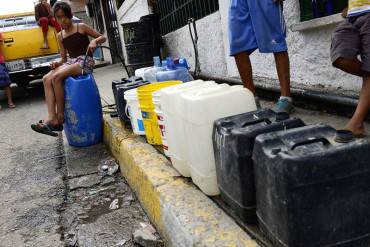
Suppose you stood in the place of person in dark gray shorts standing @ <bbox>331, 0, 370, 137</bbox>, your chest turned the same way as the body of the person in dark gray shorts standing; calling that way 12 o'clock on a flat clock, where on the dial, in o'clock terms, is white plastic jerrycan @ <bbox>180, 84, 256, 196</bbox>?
The white plastic jerrycan is roughly at 12 o'clock from the person in dark gray shorts standing.

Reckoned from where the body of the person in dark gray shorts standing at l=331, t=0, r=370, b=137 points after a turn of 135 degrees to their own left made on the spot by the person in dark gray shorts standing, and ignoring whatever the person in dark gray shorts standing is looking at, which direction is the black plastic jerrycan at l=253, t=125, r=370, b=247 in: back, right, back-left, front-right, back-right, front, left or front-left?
right

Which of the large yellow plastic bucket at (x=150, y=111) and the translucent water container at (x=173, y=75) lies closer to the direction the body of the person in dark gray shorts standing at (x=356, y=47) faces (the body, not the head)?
the large yellow plastic bucket

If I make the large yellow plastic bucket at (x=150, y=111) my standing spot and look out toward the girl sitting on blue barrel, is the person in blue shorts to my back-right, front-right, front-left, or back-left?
back-right

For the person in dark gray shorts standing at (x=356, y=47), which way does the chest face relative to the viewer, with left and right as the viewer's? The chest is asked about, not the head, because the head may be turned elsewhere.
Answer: facing the viewer and to the left of the viewer

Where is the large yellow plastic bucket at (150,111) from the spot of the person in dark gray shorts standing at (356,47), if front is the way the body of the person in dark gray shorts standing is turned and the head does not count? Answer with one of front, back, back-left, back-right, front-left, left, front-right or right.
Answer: front-right

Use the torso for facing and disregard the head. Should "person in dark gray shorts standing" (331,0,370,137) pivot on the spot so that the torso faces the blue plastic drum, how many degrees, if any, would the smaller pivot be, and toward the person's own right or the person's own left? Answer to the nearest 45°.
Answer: approximately 45° to the person's own right

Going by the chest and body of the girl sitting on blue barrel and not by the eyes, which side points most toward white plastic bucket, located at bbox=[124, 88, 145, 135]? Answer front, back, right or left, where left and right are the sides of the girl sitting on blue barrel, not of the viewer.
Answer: left

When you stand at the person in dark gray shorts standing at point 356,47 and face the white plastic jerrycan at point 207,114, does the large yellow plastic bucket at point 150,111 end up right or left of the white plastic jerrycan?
right

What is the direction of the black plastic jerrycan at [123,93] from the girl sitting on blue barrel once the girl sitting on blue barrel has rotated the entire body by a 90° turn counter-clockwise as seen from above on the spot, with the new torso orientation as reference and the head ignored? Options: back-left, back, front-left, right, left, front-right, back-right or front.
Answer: front

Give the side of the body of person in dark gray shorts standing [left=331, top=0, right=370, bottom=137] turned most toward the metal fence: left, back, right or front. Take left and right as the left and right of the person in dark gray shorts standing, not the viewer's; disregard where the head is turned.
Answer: right

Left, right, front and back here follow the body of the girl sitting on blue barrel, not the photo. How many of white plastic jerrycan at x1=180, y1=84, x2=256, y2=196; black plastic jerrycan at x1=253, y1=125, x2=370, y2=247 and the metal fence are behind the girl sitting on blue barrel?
1

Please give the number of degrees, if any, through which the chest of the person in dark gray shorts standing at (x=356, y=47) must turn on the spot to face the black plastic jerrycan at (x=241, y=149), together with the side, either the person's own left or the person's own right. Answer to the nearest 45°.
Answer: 0° — they already face it
